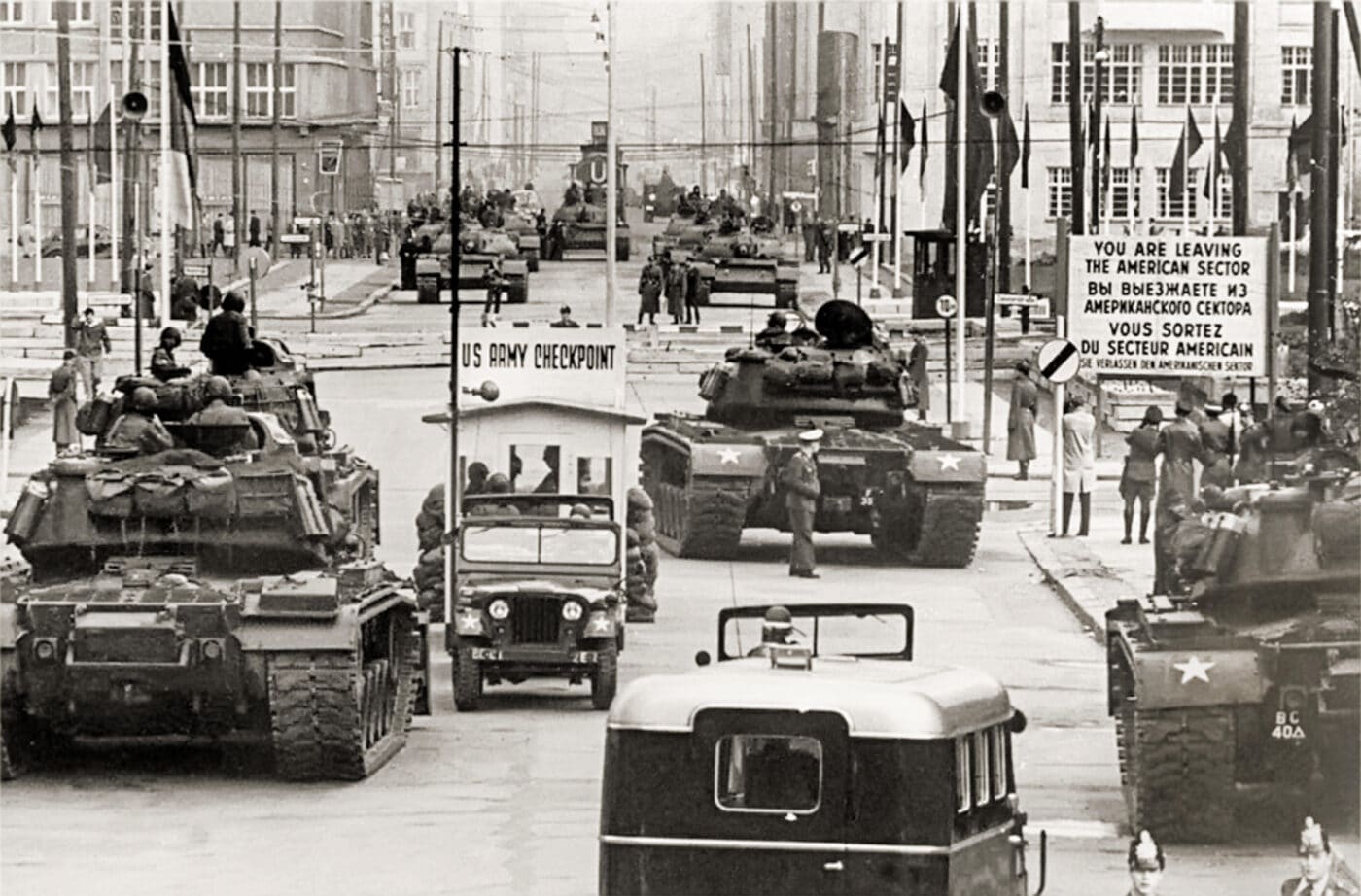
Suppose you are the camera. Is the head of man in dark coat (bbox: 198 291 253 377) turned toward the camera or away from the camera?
away from the camera

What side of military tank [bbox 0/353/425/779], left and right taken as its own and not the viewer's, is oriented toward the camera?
back

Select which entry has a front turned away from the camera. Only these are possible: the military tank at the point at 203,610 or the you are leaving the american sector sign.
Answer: the military tank

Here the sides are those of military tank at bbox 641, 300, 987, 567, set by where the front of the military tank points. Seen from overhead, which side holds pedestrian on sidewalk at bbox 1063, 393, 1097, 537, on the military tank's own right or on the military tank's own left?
on the military tank's own right

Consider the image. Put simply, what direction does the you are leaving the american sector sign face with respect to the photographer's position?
facing the viewer

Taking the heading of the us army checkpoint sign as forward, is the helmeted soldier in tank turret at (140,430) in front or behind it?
in front

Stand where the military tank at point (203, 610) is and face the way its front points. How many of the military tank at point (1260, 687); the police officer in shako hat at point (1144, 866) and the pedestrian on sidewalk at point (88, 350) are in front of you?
1

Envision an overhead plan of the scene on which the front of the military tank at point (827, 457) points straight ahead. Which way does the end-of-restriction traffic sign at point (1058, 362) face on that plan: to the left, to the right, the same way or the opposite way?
the opposite way

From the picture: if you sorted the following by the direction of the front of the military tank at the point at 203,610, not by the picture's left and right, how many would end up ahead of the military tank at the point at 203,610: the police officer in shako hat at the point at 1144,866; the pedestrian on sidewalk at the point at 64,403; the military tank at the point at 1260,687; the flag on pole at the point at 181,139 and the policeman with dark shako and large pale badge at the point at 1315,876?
2
